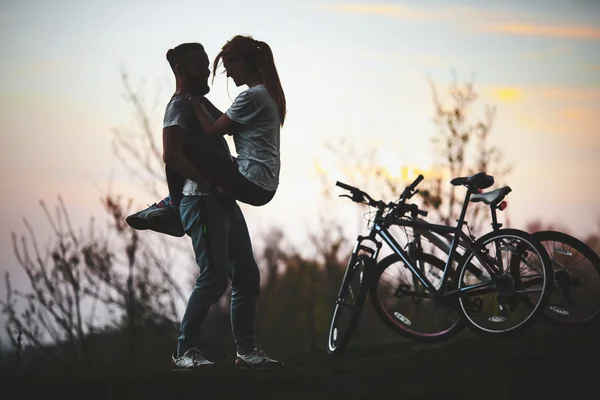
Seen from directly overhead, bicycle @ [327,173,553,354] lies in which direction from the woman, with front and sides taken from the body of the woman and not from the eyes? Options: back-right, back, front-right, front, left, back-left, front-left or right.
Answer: back-right

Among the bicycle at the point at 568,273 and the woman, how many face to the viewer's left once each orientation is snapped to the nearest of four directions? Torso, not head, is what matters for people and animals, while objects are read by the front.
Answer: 2

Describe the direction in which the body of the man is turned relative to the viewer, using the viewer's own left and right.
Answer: facing to the right of the viewer

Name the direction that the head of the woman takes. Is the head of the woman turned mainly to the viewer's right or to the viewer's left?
to the viewer's left

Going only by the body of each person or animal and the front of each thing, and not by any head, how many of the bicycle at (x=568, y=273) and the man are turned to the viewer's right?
1

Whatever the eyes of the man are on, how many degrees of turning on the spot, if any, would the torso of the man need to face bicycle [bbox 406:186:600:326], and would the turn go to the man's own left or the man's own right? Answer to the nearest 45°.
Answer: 0° — they already face it

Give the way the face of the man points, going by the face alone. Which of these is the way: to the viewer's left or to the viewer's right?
to the viewer's right

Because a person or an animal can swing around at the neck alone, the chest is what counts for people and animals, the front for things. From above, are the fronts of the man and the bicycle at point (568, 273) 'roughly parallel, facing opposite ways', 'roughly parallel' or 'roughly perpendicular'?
roughly parallel, facing opposite ways

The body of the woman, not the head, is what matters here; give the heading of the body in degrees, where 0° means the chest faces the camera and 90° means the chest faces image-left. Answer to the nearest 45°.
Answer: approximately 90°

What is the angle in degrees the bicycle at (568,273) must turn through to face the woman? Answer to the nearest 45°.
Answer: approximately 45° to its left

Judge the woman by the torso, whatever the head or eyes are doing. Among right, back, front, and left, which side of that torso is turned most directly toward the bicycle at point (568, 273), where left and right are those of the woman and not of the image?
back

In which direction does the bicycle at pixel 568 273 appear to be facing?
to the viewer's left

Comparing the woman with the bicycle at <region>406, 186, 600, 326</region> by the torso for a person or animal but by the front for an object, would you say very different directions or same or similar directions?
same or similar directions

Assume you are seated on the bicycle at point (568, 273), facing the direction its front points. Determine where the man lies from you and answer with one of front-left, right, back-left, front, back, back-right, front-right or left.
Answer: front-left
